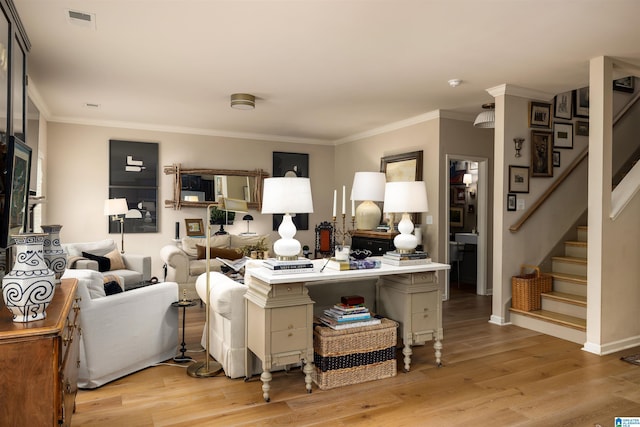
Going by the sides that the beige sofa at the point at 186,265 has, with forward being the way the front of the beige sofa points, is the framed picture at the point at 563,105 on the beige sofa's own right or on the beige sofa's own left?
on the beige sofa's own left

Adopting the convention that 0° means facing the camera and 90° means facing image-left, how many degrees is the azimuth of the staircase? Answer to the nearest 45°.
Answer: approximately 45°

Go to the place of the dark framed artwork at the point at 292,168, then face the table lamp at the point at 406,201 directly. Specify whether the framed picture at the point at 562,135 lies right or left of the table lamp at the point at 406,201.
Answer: left

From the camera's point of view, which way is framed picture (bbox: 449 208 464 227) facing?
toward the camera

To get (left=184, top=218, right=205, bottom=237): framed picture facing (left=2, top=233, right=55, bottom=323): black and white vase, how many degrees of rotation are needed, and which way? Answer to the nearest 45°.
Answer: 0° — it already faces it

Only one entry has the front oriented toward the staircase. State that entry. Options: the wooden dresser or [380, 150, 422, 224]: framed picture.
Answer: the wooden dresser

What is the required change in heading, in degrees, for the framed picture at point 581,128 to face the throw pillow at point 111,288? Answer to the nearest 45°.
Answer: approximately 45° to its right

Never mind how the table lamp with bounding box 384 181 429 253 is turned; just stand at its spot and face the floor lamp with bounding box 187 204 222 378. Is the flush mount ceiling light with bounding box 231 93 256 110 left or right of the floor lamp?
right

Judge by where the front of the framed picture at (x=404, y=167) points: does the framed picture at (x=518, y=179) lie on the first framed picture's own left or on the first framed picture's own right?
on the first framed picture's own left

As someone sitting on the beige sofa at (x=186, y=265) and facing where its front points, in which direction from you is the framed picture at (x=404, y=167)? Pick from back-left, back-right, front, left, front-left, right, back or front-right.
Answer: left

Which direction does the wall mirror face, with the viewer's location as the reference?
facing the viewer
